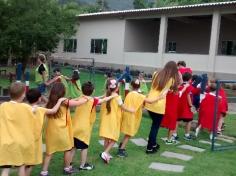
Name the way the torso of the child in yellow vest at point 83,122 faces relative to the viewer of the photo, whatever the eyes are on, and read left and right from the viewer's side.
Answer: facing away from the viewer and to the right of the viewer

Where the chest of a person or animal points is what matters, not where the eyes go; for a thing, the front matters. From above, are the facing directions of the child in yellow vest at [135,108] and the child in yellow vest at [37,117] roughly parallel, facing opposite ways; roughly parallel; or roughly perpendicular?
roughly parallel

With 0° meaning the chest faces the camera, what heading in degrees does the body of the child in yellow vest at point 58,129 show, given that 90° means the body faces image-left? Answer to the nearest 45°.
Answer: approximately 225°

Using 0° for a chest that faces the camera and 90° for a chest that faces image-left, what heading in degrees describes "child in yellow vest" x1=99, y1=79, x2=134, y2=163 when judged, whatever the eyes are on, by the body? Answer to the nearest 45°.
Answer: approximately 225°

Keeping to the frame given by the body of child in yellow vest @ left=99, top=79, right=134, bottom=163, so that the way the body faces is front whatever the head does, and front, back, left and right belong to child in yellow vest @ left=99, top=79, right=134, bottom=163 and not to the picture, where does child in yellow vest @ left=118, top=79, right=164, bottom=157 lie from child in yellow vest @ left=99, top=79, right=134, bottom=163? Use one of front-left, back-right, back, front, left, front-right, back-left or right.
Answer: front

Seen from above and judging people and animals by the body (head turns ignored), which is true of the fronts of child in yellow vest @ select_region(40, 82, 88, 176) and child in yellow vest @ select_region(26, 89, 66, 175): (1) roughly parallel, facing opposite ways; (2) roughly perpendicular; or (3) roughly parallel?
roughly parallel

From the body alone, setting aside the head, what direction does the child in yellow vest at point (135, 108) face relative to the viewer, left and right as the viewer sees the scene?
facing away from the viewer and to the right of the viewer

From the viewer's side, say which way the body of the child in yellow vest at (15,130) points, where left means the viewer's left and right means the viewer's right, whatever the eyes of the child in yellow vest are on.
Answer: facing away from the viewer

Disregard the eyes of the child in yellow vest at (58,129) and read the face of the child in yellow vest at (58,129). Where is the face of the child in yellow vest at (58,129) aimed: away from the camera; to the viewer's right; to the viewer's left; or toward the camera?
away from the camera

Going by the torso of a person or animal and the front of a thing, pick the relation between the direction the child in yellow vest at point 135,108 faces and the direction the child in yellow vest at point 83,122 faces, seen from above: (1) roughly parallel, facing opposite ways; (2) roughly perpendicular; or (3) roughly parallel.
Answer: roughly parallel

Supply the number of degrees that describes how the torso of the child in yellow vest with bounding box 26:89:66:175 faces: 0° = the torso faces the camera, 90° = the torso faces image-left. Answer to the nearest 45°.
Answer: approximately 225°

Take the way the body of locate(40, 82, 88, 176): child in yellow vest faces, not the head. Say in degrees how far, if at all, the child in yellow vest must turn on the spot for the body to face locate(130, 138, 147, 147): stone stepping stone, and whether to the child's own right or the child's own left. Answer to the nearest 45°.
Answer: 0° — they already face it
